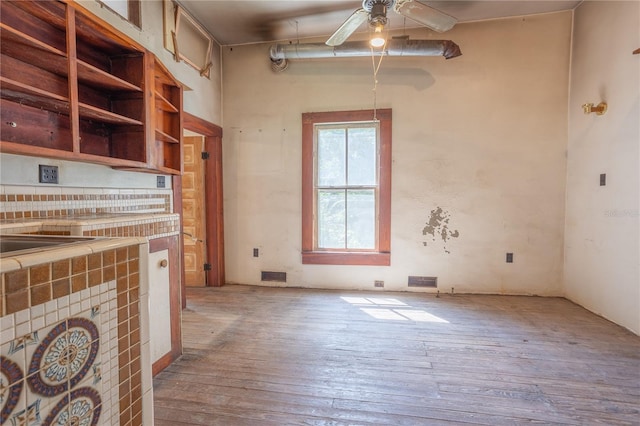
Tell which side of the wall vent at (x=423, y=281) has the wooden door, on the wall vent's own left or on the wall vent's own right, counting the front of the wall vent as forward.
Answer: on the wall vent's own right

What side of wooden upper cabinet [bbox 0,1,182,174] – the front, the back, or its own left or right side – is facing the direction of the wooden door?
left

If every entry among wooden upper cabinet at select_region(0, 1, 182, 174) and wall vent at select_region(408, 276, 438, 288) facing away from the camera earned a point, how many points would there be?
0

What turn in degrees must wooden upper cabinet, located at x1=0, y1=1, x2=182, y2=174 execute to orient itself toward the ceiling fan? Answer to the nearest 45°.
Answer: approximately 45° to its left

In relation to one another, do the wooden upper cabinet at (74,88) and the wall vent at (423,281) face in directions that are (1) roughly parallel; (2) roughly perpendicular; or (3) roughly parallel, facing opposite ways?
roughly perpendicular

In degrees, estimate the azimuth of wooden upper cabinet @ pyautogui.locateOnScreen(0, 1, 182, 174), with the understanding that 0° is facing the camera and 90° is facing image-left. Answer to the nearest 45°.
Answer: approximately 315°

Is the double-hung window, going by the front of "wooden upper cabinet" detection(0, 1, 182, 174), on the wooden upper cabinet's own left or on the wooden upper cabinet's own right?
on the wooden upper cabinet's own left

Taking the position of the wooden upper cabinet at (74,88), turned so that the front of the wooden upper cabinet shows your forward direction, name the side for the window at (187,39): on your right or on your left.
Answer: on your left

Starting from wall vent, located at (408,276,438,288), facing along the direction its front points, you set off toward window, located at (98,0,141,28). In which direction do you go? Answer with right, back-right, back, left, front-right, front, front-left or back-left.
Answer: front-right

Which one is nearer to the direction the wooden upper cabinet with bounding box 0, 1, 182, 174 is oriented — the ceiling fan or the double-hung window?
the ceiling fan
